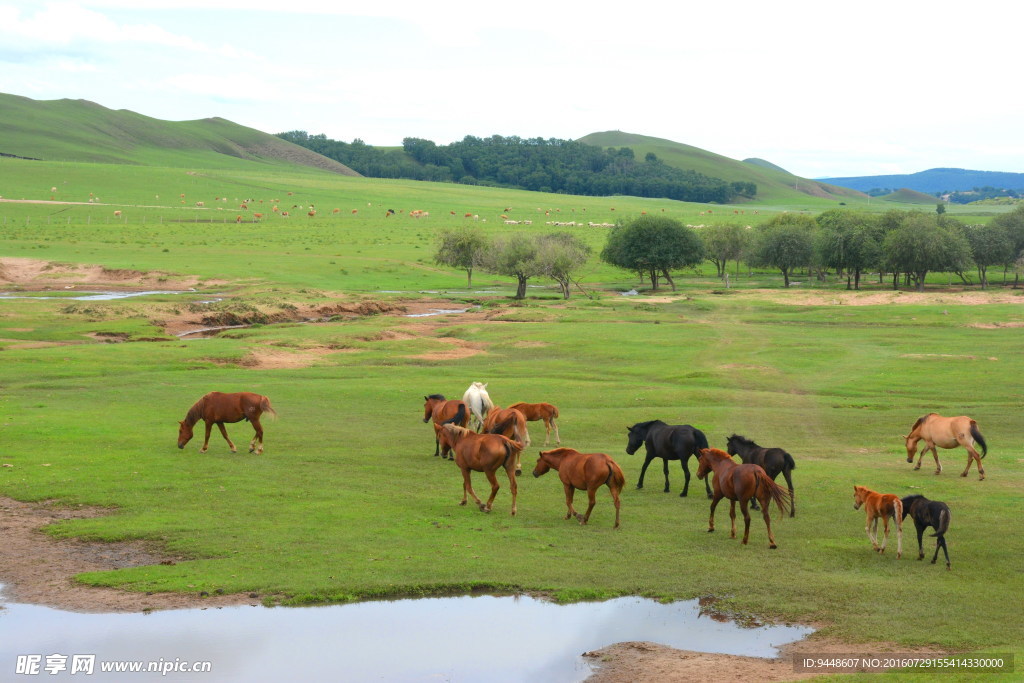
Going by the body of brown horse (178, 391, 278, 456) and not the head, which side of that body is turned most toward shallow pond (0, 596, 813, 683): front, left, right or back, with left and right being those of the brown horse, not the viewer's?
left

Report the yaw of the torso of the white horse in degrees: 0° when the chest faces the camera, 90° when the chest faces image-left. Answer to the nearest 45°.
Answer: approximately 180°

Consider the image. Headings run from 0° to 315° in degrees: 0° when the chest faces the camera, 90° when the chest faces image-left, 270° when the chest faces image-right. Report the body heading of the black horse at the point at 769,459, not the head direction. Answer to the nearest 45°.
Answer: approximately 135°

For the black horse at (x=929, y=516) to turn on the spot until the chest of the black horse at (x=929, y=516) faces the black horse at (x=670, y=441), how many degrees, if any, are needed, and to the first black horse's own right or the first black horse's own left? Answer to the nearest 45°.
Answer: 0° — it already faces it

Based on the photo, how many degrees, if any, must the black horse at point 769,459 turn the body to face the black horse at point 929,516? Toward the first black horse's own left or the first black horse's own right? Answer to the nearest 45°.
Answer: approximately 180°

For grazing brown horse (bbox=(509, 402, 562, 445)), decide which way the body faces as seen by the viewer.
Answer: to the viewer's left

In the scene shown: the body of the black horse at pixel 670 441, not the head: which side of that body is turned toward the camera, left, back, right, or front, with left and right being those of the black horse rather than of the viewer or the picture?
left

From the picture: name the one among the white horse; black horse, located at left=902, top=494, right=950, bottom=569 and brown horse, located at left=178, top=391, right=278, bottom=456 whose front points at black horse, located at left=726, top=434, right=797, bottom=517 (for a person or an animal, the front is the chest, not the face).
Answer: black horse, located at left=902, top=494, right=950, bottom=569

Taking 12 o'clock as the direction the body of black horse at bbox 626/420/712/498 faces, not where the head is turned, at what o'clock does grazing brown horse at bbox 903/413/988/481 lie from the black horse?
The grazing brown horse is roughly at 5 o'clock from the black horse.

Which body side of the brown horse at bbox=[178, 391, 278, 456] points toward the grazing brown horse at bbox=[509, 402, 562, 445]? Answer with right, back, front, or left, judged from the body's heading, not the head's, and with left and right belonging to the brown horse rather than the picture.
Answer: back

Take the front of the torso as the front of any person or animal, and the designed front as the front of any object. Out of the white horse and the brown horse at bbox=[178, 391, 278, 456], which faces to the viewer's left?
the brown horse

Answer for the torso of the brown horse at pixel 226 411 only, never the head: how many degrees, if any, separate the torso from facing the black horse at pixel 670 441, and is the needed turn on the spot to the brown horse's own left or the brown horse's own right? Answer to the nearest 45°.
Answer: approximately 135° to the brown horse's own left
